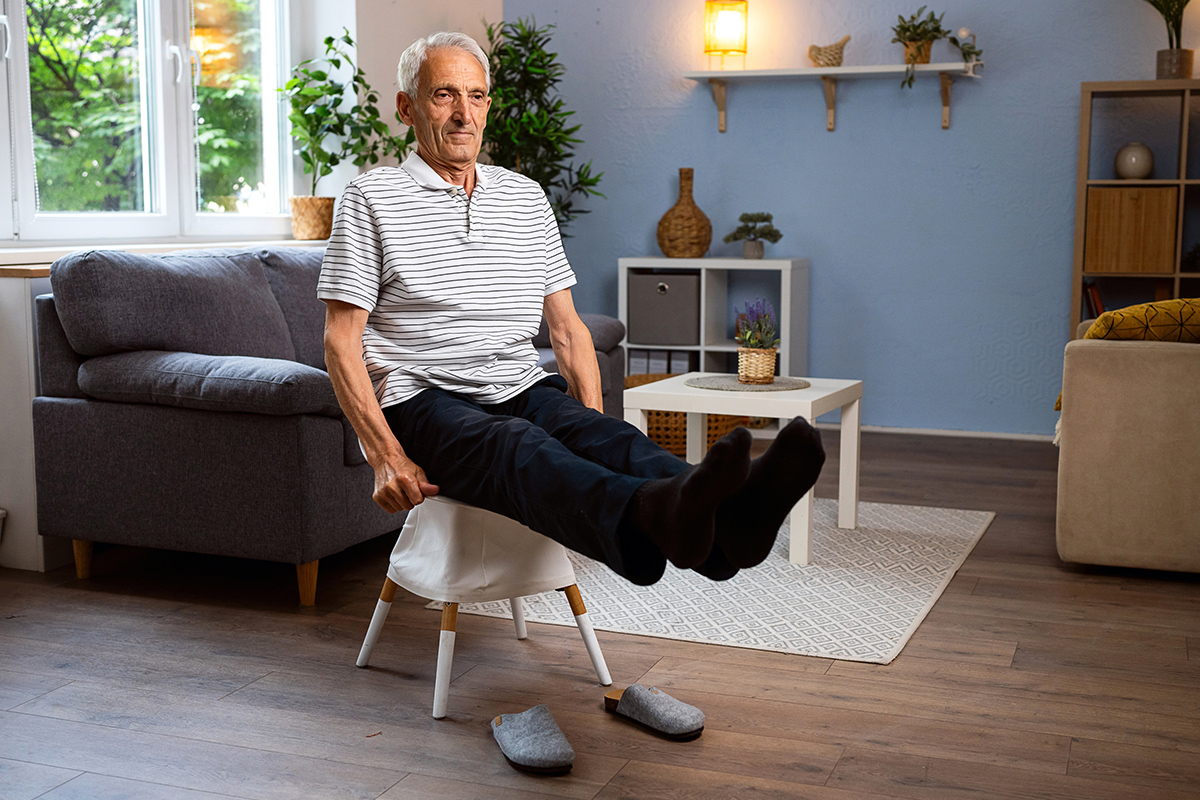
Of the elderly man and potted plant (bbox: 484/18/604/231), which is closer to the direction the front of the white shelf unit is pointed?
the elderly man

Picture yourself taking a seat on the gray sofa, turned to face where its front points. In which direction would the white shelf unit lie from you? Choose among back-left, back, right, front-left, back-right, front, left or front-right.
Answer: left

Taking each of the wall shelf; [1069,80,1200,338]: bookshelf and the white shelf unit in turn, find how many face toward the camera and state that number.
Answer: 3

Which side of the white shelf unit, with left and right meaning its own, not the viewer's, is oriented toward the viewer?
front

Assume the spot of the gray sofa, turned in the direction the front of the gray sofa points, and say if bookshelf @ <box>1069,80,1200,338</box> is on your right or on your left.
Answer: on your left

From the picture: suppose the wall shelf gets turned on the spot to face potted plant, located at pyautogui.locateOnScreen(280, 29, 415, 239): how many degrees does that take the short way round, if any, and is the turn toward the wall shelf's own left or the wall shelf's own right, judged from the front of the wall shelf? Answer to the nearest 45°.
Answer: approximately 45° to the wall shelf's own right

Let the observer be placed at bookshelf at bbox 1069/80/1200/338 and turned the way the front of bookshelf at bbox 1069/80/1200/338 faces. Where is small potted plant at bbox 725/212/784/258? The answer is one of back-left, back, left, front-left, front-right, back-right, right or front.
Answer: right

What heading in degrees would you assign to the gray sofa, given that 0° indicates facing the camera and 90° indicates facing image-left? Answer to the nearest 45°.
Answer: approximately 315°

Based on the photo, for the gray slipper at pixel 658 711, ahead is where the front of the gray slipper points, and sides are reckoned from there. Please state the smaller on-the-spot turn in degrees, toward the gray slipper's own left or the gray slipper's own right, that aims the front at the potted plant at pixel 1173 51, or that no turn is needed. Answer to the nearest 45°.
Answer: approximately 90° to the gray slipper's own left

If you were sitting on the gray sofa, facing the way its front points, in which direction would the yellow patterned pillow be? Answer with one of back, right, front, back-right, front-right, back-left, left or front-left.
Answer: front-left

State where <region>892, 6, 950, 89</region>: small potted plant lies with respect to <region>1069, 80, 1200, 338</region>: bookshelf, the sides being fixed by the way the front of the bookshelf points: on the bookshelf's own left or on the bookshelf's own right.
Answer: on the bookshelf's own right

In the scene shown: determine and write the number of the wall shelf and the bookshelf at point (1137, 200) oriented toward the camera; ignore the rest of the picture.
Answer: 2

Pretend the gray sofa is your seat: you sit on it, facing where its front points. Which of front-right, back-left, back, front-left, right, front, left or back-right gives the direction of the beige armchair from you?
front-left

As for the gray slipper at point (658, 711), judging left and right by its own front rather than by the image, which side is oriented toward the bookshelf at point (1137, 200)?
left

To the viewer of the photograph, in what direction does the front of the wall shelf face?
facing the viewer

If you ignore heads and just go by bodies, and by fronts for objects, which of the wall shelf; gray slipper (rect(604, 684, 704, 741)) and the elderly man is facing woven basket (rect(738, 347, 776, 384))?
the wall shelf
